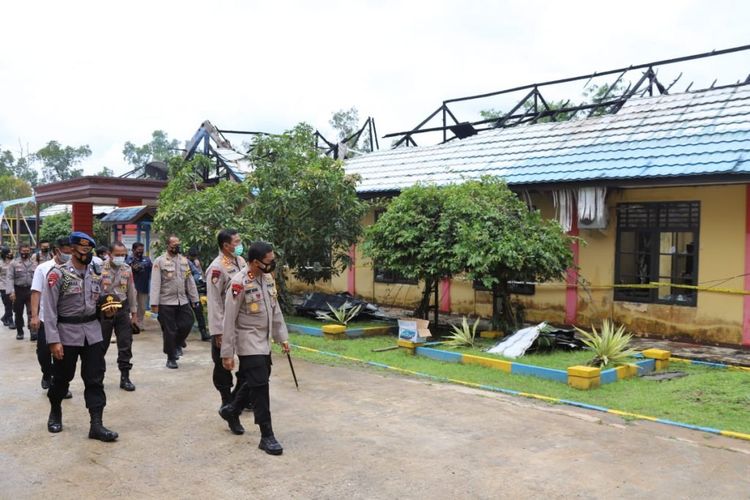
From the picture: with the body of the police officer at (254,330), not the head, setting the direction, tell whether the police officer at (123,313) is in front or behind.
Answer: behind

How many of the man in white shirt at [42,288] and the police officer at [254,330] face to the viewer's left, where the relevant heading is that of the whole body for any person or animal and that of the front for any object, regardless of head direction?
0

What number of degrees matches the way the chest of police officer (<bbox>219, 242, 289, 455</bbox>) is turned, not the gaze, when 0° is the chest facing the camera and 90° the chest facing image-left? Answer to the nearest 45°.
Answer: approximately 315°

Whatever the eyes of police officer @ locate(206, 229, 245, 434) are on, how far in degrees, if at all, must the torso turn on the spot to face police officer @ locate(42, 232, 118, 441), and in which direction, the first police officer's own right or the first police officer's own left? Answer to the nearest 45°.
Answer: approximately 135° to the first police officer's own right

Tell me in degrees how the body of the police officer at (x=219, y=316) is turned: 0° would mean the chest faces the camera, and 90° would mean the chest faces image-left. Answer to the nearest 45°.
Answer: approximately 315°

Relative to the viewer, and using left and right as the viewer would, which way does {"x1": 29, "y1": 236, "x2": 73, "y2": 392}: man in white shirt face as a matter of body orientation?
facing the viewer and to the right of the viewer

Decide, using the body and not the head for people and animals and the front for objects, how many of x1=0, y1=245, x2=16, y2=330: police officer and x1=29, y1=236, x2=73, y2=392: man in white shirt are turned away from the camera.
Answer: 0
